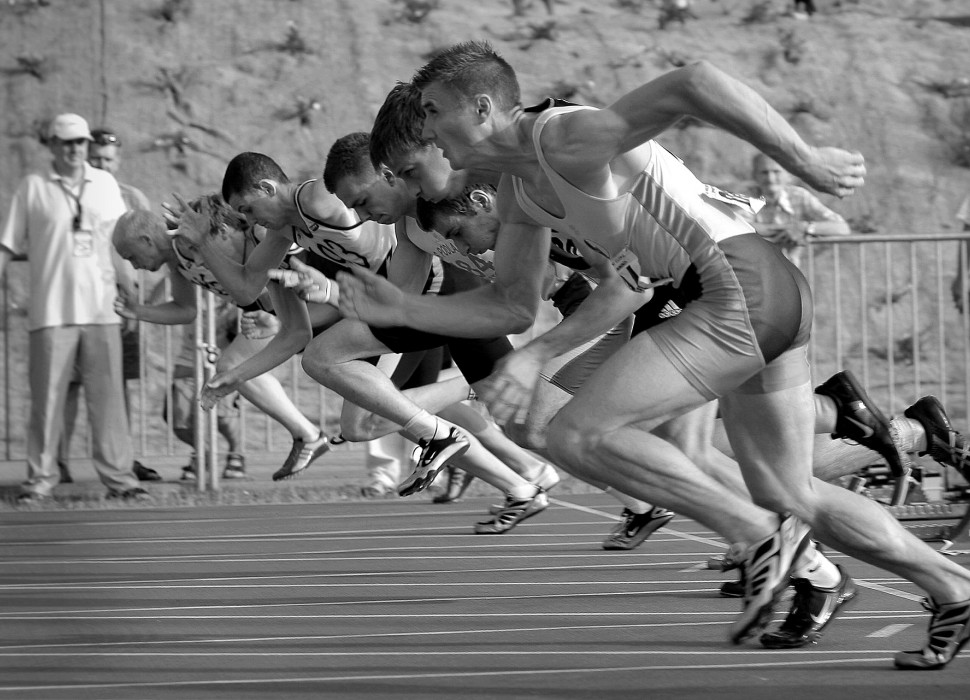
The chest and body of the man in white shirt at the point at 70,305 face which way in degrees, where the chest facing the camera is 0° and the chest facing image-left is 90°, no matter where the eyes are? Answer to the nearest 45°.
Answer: approximately 0°

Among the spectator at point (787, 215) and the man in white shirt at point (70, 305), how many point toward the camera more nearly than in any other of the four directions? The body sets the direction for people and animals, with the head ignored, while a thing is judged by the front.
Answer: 2

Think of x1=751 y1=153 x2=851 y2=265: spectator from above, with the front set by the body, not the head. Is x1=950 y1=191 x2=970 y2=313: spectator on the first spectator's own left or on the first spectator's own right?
on the first spectator's own left

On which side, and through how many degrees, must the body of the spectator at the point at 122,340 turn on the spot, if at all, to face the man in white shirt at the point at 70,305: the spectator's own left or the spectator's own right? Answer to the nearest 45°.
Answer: approximately 45° to the spectator's own right

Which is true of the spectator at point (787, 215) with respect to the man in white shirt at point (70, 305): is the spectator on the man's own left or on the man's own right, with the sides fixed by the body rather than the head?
on the man's own left

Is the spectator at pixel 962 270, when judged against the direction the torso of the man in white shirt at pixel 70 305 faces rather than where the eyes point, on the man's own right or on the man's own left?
on the man's own left

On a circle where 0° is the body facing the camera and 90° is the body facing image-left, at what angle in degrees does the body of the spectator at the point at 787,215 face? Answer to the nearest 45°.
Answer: approximately 0°

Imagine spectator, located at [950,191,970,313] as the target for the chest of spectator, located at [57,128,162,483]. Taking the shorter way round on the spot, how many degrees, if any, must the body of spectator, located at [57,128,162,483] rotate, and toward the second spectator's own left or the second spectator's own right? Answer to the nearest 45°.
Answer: approximately 90° to the second spectator's own left
